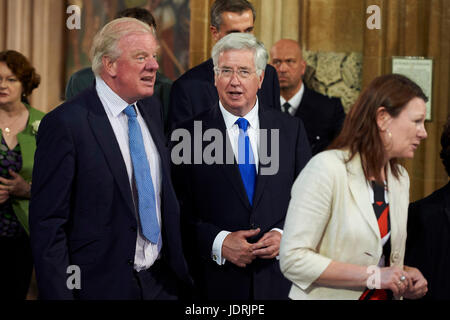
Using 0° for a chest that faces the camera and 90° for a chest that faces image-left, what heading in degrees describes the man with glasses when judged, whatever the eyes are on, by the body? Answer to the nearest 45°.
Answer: approximately 0°

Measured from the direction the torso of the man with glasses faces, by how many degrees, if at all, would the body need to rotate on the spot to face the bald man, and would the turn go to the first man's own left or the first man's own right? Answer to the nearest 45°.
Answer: approximately 180°

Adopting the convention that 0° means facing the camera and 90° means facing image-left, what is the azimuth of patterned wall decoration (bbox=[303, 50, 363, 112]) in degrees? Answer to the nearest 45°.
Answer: approximately 0°

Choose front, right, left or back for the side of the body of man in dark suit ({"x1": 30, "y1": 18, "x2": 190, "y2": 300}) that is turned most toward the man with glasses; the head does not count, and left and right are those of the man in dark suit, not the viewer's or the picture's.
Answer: left

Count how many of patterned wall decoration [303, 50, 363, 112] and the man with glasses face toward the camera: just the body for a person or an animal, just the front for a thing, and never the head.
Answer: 2

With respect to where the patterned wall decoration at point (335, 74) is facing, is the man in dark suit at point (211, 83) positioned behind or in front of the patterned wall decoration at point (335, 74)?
in front

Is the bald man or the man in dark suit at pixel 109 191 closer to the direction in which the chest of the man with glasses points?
the man in dark suit

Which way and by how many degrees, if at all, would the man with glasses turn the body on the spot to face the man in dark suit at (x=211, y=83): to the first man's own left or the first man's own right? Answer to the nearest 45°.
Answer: approximately 180°
